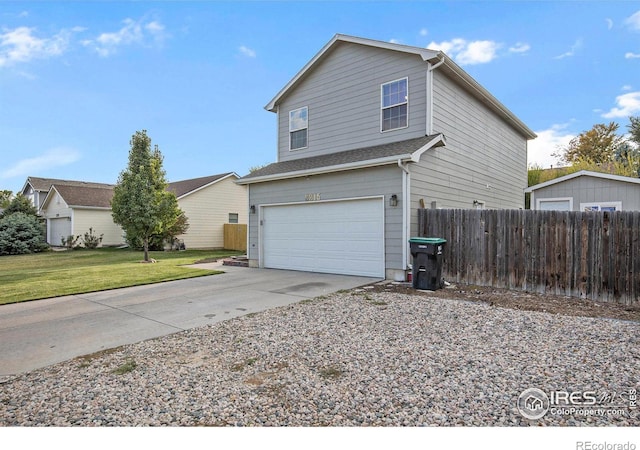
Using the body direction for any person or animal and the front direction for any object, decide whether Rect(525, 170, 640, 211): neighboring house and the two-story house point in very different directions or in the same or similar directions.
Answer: same or similar directions

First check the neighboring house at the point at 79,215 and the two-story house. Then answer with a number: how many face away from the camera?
0

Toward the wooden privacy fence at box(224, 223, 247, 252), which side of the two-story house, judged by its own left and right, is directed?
right

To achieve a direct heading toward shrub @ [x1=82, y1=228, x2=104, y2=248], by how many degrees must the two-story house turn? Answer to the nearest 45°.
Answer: approximately 90° to its right

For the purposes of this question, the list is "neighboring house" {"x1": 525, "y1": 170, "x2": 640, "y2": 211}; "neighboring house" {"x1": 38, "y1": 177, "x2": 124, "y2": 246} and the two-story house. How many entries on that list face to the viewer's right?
0

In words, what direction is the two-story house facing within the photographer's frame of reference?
facing the viewer and to the left of the viewer

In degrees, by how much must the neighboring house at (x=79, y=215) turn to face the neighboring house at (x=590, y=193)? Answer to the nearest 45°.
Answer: approximately 90° to its left

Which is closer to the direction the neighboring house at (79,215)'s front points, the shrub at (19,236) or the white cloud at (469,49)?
the shrub

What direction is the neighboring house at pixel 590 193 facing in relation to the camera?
toward the camera
